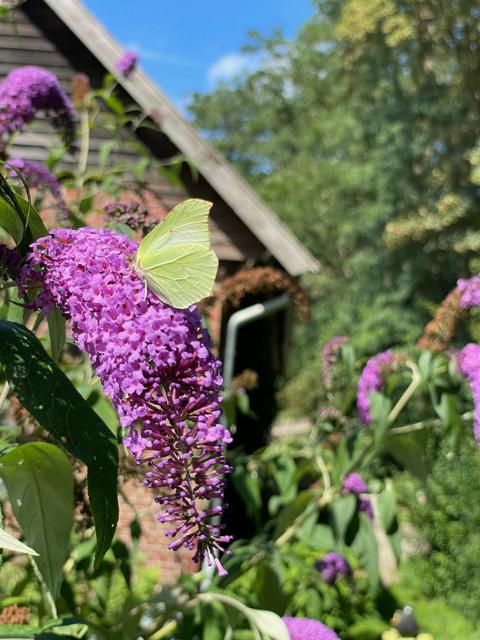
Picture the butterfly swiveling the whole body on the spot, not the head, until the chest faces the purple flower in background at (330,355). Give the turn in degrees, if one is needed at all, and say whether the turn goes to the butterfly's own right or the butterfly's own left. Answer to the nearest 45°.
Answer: approximately 90° to the butterfly's own right

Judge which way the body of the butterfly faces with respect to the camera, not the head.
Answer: to the viewer's left

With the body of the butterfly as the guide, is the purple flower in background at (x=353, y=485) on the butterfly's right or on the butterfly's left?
on the butterfly's right
